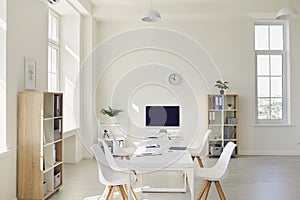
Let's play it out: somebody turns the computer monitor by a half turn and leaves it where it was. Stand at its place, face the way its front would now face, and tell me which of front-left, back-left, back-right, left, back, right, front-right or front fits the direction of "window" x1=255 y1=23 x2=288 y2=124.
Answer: right

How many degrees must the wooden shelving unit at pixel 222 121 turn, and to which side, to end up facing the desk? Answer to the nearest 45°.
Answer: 0° — it already faces it

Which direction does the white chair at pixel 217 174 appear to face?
to the viewer's left

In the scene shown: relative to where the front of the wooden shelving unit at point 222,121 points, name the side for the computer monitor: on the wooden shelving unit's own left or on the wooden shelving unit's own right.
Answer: on the wooden shelving unit's own right

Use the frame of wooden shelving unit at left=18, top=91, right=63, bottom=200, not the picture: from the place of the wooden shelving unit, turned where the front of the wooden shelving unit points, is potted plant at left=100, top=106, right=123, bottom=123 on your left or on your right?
on your left

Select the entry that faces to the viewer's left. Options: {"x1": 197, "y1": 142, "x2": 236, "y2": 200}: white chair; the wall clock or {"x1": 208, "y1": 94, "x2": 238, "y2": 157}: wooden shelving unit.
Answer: the white chair

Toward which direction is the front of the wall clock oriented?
toward the camera

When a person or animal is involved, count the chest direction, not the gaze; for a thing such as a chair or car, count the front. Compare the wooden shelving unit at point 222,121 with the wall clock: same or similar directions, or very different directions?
same or similar directions

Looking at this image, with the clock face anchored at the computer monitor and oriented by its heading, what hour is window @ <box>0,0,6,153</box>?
The window is roughly at 1 o'clock from the computer monitor.

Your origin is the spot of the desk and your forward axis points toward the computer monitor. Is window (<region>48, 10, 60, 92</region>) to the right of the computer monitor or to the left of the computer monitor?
left

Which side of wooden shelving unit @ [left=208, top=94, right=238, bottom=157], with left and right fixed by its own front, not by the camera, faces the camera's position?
front

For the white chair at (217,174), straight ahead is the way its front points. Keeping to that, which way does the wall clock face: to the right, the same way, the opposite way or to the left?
to the left

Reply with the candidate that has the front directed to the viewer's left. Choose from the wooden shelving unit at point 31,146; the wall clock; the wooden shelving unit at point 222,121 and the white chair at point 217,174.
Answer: the white chair

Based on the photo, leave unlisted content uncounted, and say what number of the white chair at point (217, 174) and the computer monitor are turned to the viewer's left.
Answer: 1

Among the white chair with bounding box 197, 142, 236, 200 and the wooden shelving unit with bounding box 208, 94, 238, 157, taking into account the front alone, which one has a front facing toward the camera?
the wooden shelving unit

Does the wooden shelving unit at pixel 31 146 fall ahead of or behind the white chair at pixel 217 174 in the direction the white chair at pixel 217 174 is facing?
ahead

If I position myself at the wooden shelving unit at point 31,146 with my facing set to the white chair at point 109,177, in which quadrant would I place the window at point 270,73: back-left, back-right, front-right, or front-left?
front-left

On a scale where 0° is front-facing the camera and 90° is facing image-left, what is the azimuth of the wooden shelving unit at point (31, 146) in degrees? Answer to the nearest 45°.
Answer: approximately 315°
